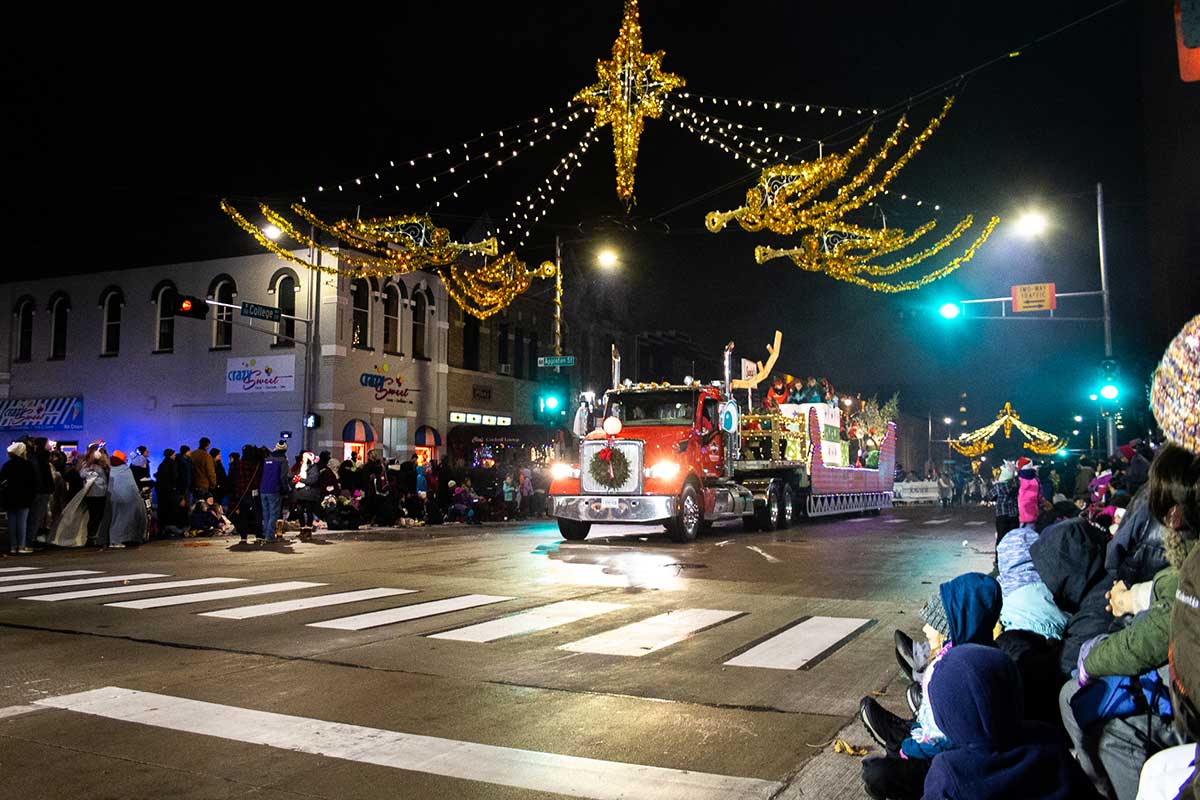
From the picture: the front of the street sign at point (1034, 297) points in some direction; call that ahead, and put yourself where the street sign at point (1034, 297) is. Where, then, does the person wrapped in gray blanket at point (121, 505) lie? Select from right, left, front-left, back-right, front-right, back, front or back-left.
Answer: front-right

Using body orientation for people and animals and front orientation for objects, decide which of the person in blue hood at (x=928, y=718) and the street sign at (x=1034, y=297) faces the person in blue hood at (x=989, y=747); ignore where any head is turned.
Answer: the street sign

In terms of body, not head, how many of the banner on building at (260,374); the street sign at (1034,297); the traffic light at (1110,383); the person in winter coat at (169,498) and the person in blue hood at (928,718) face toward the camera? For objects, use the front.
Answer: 3

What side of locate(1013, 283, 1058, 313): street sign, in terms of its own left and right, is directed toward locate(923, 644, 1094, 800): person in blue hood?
front

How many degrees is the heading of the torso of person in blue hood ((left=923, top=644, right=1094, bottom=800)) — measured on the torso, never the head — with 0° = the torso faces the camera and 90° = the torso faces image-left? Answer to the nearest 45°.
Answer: approximately 135°

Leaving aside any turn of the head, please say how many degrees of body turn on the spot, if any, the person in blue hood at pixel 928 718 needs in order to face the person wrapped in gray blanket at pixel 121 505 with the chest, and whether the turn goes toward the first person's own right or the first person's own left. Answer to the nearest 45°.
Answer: approximately 45° to the first person's own right

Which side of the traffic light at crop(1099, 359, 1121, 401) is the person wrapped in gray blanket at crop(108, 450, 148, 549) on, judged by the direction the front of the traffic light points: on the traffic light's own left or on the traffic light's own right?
on the traffic light's own right

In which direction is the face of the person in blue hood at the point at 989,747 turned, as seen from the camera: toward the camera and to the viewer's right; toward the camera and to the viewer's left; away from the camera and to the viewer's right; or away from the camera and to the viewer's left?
away from the camera and to the viewer's left

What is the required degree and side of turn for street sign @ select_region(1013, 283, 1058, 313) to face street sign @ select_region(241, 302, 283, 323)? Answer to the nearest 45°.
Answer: approximately 90° to its right

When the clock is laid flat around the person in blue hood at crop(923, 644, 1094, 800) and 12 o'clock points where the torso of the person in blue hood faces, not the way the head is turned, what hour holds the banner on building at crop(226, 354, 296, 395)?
The banner on building is roughly at 12 o'clock from the person in blue hood.

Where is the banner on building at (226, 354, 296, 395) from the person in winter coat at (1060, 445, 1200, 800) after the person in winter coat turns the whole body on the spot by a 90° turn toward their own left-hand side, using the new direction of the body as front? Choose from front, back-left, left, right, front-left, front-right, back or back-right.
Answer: back-right

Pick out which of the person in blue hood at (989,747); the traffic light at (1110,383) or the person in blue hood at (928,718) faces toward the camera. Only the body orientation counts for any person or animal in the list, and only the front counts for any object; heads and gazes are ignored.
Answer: the traffic light

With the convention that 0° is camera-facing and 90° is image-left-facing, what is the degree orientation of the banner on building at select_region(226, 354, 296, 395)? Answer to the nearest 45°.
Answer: approximately 0°
